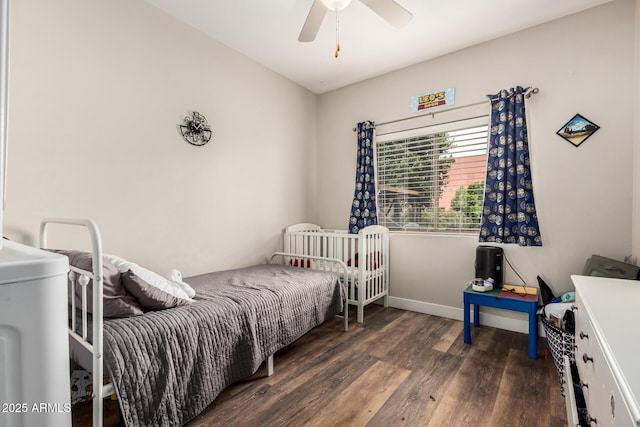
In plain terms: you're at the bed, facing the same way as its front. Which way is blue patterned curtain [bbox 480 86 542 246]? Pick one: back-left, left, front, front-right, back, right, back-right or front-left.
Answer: front-right

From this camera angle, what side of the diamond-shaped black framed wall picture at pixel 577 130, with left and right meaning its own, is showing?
front

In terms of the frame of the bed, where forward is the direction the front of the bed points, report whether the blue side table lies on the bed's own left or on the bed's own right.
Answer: on the bed's own right

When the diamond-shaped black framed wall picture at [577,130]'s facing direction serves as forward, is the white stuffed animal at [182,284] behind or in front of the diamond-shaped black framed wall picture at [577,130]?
in front

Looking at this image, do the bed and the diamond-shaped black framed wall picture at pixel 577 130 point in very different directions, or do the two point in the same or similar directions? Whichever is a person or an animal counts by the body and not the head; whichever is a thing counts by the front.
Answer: very different directions

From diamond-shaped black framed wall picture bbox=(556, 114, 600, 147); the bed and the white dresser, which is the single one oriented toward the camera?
the diamond-shaped black framed wall picture

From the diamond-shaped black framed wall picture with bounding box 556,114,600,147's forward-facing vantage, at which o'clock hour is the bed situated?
The bed is roughly at 1 o'clock from the diamond-shaped black framed wall picture.

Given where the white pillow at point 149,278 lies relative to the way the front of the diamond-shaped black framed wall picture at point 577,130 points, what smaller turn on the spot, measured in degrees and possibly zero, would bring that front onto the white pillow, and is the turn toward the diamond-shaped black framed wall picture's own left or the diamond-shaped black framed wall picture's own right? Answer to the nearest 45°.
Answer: approximately 45° to the diamond-shaped black framed wall picture's own right

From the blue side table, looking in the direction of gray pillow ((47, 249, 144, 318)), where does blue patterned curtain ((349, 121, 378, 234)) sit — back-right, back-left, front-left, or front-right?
front-right

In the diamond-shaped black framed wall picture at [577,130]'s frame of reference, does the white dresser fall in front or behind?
in front

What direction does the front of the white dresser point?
to the viewer's left

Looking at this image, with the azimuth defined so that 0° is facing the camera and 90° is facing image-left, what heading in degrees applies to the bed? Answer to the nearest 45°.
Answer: approximately 225°

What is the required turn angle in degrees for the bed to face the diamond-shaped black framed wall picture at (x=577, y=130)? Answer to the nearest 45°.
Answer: approximately 45° to its right

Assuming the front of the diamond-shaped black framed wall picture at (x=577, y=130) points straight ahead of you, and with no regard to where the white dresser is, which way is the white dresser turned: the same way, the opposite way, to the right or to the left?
to the right

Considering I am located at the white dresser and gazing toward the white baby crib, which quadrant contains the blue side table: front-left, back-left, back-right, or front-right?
front-right
